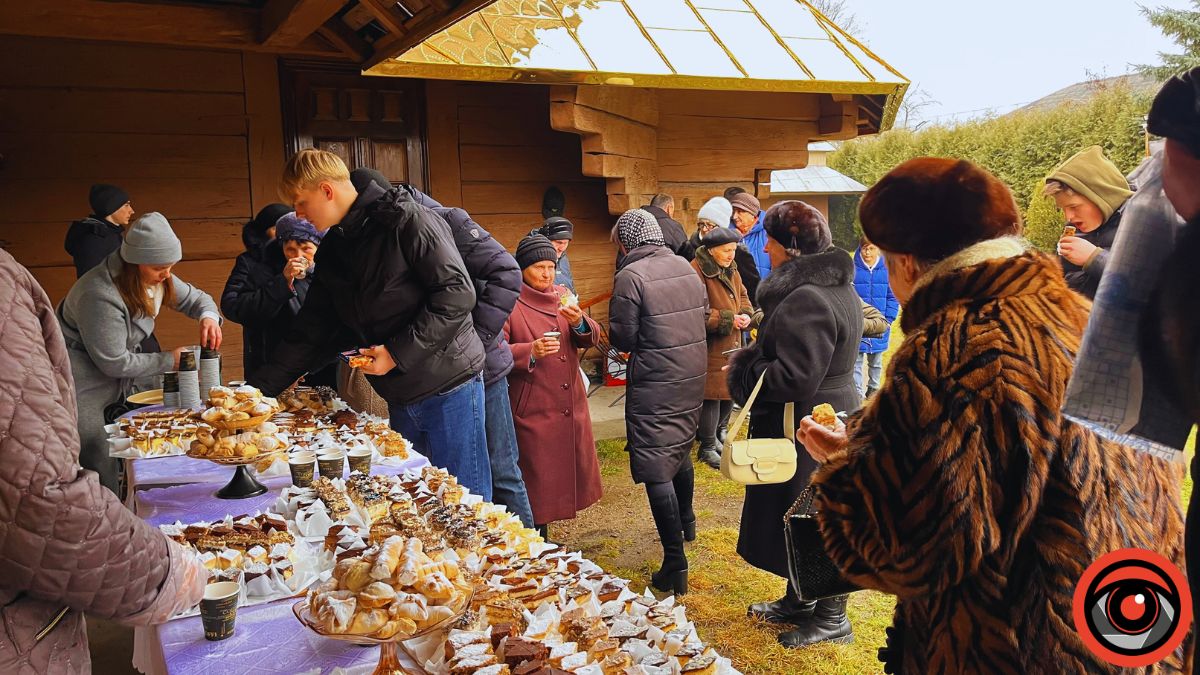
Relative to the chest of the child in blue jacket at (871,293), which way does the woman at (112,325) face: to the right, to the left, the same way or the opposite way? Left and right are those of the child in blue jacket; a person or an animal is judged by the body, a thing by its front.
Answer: to the left

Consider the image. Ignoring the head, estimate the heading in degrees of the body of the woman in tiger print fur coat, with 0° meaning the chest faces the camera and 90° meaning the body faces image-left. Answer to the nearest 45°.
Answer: approximately 135°

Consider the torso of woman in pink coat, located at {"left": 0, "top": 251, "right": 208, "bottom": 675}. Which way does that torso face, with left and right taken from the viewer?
facing to the right of the viewer

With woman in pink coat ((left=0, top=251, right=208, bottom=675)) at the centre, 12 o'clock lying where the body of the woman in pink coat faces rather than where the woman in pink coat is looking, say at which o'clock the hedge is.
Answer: The hedge is roughly at 11 o'clock from the woman in pink coat.

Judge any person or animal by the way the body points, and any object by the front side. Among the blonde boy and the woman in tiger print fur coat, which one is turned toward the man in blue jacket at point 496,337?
the woman in tiger print fur coat

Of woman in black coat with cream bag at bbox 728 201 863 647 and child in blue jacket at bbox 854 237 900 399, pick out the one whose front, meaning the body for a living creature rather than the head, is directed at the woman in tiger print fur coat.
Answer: the child in blue jacket

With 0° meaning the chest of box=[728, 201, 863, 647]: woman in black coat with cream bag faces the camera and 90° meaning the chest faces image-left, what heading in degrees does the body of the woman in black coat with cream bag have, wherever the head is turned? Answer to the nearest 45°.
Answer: approximately 135°
